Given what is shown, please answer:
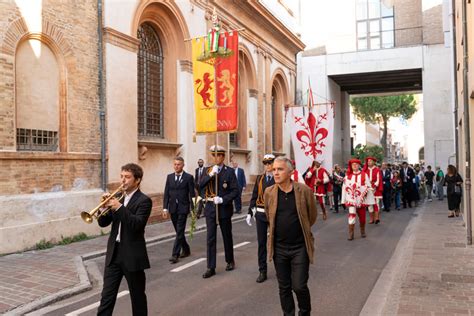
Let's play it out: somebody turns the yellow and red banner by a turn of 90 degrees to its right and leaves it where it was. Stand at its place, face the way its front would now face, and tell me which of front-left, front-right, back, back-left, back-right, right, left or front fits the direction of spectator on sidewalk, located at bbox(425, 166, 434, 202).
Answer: back-right

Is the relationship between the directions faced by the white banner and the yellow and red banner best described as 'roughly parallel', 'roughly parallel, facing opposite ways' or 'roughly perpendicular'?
roughly parallel

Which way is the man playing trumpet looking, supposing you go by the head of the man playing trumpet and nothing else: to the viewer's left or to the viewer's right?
to the viewer's left

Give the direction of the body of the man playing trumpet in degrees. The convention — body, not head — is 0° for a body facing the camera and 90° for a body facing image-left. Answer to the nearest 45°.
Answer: approximately 45°

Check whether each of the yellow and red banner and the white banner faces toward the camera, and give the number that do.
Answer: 2

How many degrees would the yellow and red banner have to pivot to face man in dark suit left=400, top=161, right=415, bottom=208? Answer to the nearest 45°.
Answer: approximately 135° to its left

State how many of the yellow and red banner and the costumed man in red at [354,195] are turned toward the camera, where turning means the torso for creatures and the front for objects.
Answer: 2

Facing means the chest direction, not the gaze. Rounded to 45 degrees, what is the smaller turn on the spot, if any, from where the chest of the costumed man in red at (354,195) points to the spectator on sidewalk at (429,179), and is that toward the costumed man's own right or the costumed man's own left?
approximately 180°

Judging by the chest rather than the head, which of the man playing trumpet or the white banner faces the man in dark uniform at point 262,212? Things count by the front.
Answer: the white banner

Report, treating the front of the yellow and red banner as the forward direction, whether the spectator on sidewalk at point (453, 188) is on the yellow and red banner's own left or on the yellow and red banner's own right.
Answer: on the yellow and red banner's own left

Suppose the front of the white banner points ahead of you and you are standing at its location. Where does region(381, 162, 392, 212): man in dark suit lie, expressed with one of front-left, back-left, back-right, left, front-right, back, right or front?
back-left

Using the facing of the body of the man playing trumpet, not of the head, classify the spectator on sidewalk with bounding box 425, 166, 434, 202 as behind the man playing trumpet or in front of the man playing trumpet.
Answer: behind

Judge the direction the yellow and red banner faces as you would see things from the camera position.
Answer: facing the viewer

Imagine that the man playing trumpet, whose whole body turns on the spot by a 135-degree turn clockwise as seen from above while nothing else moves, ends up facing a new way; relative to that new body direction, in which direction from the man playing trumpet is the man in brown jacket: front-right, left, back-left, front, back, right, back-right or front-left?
right

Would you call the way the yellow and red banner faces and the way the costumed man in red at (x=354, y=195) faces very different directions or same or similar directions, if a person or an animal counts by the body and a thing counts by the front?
same or similar directions

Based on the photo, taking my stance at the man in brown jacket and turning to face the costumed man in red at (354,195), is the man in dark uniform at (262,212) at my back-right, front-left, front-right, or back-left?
front-left

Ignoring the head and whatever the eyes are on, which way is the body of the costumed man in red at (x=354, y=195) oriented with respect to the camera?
toward the camera
